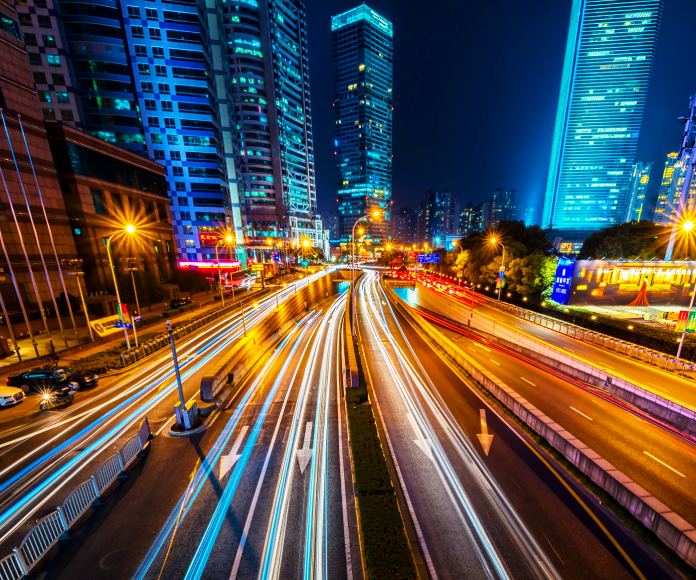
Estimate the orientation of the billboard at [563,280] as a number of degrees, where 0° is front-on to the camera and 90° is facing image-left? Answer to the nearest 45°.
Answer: approximately 0°

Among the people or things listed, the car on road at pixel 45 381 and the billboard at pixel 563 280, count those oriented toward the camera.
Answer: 1

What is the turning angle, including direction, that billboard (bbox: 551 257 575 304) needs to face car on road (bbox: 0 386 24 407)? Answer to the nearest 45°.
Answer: approximately 45° to its right

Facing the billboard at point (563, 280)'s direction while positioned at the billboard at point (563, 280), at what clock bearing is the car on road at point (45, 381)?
The car on road is roughly at 1 o'clock from the billboard.
